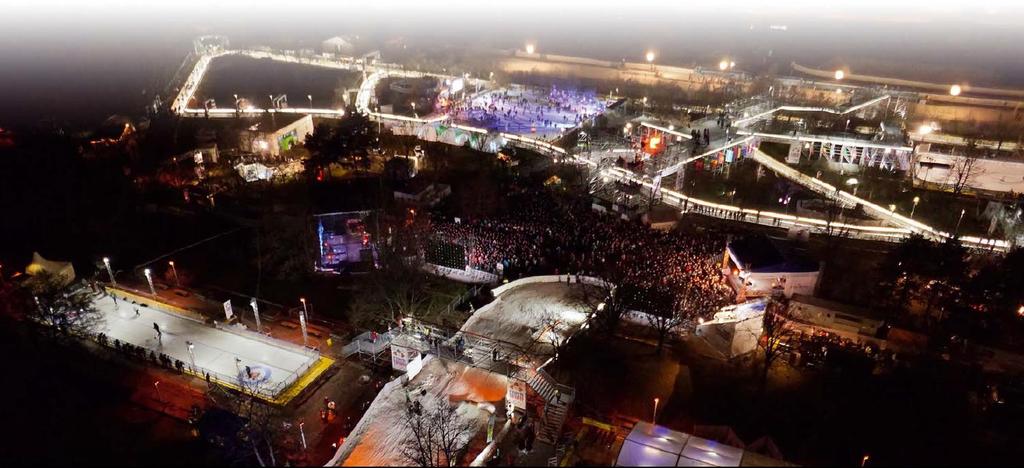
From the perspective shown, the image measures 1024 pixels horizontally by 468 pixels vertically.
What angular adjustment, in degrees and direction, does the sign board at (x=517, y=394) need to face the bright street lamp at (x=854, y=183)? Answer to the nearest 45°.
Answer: approximately 135° to its left

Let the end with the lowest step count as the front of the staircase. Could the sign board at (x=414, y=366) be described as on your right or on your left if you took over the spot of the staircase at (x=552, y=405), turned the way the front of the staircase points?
on your right

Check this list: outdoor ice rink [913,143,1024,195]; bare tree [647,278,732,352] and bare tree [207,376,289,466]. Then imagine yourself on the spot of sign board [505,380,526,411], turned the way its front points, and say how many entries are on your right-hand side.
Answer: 1

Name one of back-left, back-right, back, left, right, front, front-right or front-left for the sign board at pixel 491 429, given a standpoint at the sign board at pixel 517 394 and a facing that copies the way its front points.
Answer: front-right

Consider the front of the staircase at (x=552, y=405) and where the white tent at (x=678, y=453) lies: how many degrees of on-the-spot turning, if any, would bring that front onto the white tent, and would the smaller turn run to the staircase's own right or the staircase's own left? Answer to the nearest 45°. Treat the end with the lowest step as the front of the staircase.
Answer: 0° — it already faces it

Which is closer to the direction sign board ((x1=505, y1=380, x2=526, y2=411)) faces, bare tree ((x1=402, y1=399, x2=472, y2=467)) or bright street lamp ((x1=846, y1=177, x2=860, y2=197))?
the bare tree

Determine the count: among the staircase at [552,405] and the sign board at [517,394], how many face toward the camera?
2

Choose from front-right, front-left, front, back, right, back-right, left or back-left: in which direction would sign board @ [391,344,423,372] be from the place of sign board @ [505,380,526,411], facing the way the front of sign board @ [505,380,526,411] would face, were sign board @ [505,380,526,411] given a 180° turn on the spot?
front-left

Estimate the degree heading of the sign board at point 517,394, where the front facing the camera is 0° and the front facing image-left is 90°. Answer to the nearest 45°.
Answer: approximately 0°

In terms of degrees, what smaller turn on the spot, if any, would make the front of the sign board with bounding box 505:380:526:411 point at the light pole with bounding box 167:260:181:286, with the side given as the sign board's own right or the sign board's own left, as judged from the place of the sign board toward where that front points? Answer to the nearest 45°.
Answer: approximately 135° to the sign board's own right

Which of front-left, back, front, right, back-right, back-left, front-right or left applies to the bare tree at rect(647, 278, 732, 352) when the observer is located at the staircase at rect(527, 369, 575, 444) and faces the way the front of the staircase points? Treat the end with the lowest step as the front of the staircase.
back-left

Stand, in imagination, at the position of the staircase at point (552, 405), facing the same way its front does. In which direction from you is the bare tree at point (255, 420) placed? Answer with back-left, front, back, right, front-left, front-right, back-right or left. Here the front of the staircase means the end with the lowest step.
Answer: right

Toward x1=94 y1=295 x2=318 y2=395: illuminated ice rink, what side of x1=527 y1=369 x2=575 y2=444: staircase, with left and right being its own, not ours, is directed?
right

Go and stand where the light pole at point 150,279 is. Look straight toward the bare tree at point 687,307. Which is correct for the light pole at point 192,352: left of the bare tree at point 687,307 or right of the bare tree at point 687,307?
right

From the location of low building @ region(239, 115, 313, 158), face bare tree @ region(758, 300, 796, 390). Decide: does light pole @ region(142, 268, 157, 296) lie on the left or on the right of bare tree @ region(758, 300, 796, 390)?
right

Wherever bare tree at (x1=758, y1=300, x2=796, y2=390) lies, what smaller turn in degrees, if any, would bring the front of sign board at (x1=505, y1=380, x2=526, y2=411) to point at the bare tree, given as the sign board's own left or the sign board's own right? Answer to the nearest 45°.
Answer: approximately 90° to the sign board's own left

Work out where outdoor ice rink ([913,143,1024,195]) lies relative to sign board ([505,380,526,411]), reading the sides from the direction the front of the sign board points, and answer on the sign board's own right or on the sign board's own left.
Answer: on the sign board's own left

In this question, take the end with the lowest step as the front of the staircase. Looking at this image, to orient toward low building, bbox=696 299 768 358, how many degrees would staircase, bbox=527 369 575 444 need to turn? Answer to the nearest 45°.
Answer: approximately 135° to its left
